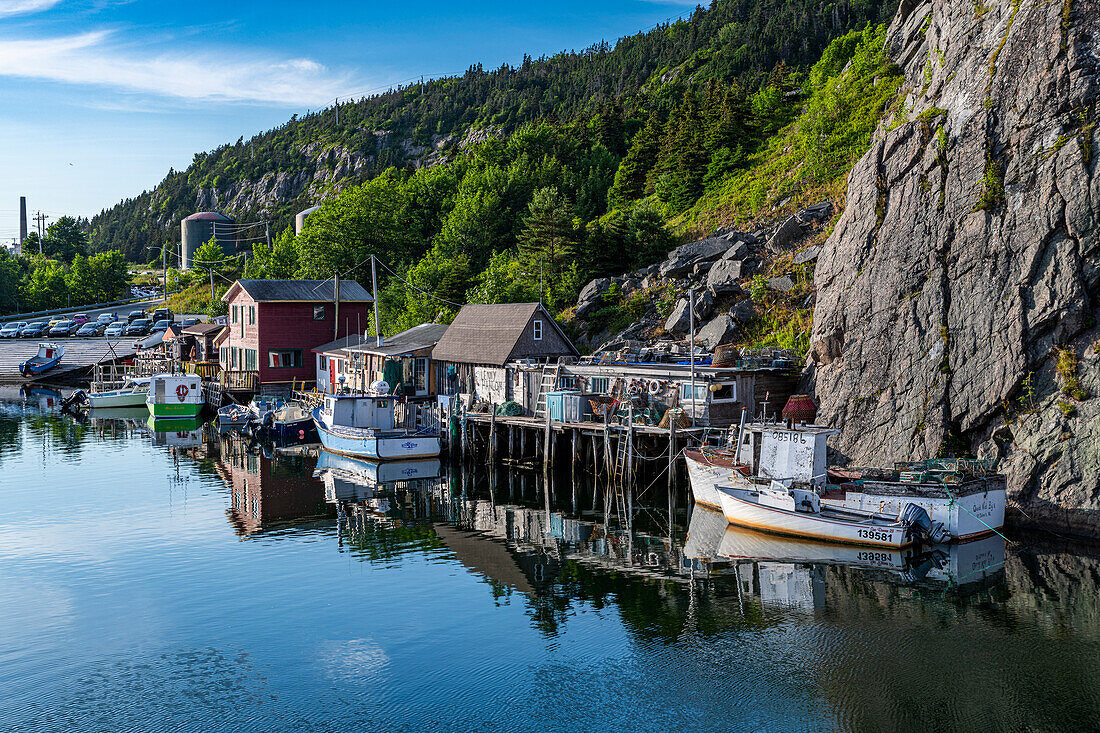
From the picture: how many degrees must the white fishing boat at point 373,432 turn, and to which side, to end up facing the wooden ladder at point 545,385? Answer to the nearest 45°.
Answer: approximately 180°

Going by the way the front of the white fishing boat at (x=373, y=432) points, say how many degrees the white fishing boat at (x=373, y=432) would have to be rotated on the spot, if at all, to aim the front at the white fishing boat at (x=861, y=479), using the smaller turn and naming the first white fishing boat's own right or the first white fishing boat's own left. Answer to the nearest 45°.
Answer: approximately 180°

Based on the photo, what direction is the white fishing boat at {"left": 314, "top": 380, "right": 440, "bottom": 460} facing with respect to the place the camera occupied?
facing away from the viewer and to the left of the viewer

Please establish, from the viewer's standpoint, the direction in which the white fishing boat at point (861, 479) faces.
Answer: facing away from the viewer and to the left of the viewer

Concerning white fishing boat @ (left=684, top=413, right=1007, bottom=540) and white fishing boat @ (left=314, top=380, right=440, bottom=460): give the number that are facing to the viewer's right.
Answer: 0

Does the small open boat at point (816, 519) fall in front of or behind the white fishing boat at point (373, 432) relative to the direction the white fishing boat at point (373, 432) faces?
behind

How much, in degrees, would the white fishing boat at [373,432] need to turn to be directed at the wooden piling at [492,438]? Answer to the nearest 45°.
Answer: approximately 180°

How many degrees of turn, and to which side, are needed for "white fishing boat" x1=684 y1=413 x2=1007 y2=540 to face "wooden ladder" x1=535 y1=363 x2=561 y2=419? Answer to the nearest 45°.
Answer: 0° — it already faces it

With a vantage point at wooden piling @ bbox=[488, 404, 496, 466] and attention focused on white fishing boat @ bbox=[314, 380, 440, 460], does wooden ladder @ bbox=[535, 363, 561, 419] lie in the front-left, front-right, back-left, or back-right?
back-right

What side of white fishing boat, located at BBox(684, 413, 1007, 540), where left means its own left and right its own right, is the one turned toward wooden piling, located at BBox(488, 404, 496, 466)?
front
